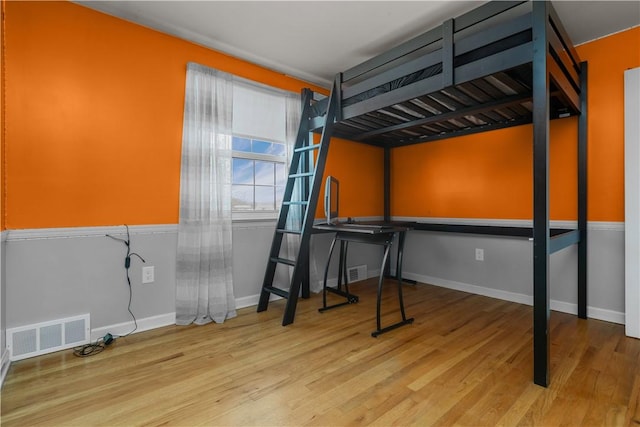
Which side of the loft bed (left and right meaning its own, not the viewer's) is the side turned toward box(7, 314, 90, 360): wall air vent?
front

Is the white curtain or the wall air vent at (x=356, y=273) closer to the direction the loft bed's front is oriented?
the white curtain

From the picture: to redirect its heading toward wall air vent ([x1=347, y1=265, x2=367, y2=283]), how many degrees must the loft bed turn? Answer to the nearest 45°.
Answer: approximately 90° to its right
